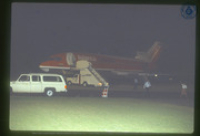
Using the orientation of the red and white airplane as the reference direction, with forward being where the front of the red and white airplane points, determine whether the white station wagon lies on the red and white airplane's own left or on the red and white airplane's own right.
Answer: on the red and white airplane's own left

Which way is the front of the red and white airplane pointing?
to the viewer's left

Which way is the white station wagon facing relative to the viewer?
to the viewer's left

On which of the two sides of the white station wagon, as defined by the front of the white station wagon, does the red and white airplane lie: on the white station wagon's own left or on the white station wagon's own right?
on the white station wagon's own right

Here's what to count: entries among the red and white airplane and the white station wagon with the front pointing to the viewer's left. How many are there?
2
